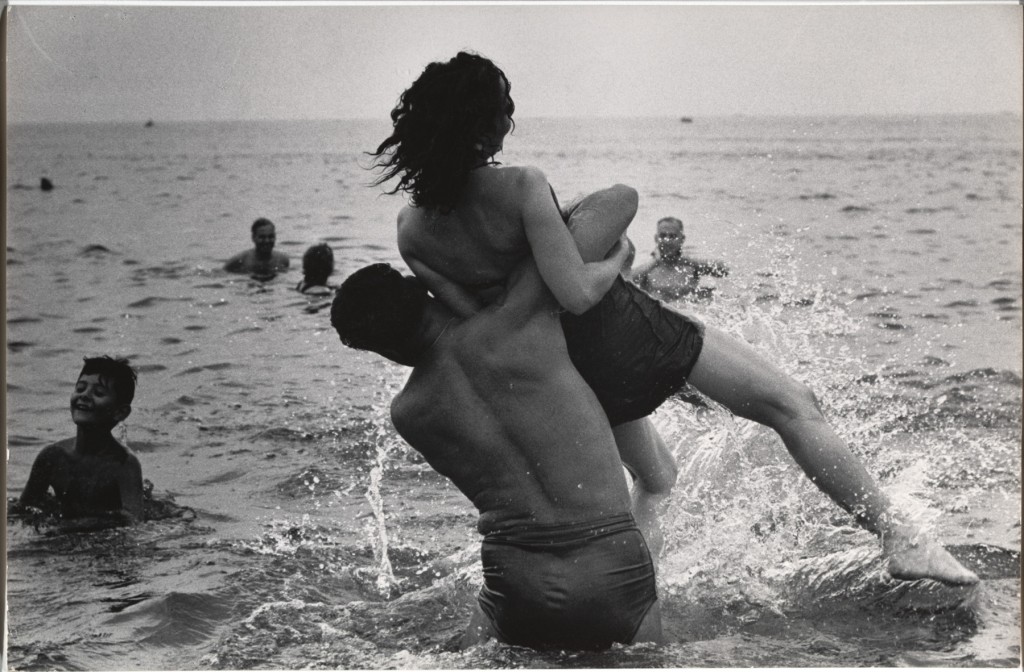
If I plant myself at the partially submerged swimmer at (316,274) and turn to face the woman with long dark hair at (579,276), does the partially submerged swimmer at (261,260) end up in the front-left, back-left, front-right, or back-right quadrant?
back-right

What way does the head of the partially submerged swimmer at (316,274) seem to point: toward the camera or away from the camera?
away from the camera

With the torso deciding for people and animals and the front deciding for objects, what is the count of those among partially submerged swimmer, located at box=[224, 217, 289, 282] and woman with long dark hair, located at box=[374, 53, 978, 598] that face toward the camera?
1

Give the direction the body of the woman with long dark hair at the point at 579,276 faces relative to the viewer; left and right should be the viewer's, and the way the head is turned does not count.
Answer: facing away from the viewer and to the right of the viewer

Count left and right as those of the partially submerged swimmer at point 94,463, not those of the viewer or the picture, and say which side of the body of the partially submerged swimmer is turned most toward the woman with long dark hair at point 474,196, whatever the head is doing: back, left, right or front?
left

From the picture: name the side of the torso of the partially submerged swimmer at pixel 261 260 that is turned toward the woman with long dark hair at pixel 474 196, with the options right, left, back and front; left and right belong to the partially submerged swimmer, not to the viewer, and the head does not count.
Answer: front

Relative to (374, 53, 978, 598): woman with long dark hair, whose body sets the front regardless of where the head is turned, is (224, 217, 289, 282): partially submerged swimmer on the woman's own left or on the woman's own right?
on the woman's own left

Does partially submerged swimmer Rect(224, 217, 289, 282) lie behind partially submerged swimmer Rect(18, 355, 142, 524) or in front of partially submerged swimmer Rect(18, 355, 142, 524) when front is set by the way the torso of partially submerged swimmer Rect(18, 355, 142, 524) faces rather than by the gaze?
behind

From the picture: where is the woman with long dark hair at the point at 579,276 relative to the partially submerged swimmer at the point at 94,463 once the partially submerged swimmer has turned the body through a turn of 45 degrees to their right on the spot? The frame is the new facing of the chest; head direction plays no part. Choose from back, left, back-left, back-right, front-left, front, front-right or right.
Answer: back-left

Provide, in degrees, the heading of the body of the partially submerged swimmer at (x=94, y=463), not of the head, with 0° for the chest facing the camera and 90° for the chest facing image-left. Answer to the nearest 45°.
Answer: approximately 45°

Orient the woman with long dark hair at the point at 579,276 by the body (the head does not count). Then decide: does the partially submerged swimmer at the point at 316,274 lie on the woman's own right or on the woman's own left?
on the woman's own left
